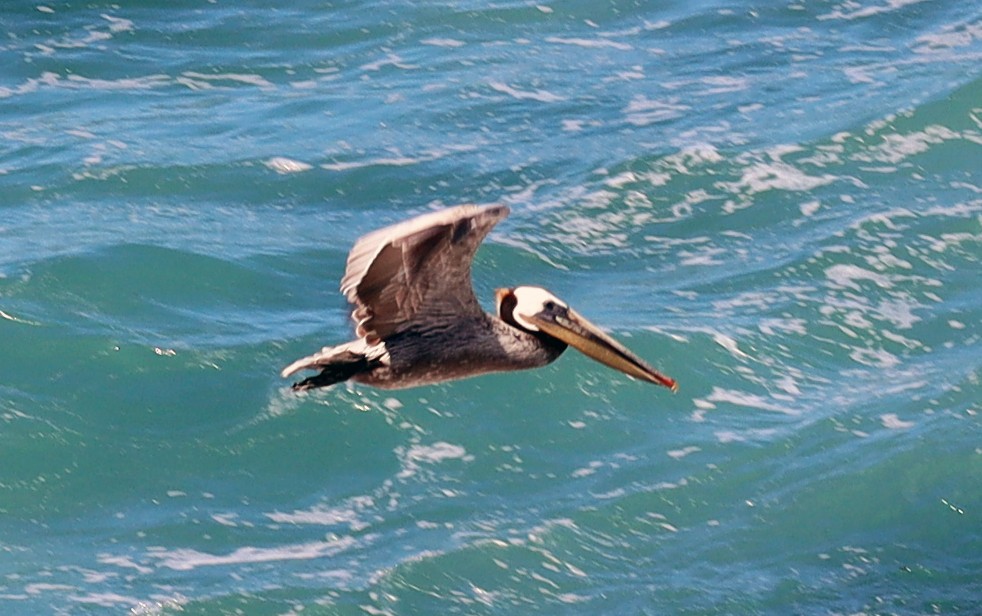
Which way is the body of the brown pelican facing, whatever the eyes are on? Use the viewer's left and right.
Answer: facing to the right of the viewer
